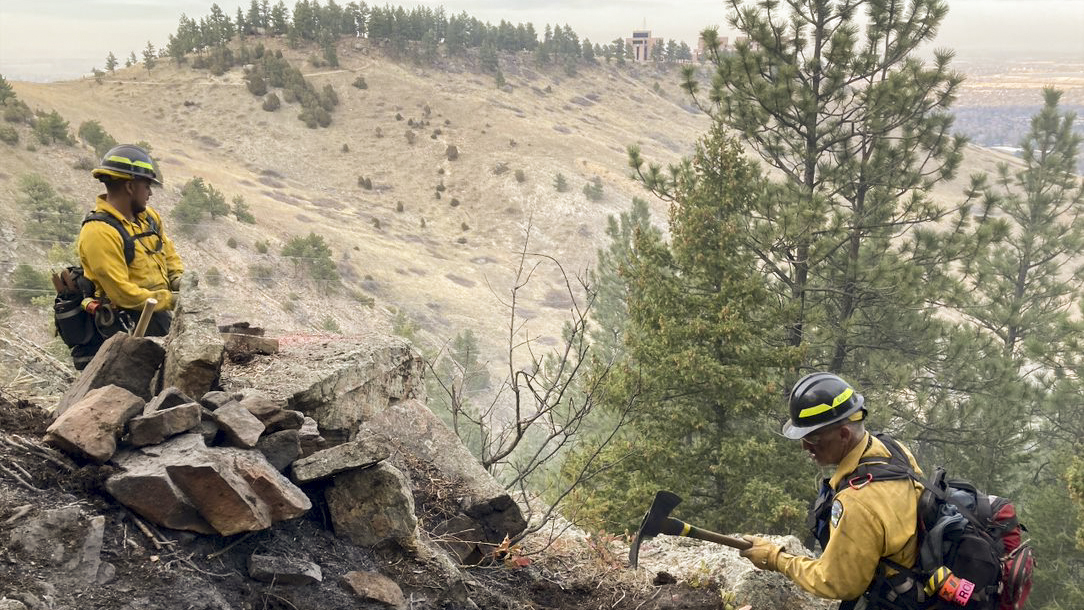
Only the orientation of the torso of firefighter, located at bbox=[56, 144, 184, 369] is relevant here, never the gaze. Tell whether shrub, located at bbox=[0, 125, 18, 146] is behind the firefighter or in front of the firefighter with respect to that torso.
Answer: behind

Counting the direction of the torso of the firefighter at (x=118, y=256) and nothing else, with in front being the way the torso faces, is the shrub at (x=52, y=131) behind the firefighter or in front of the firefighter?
behind

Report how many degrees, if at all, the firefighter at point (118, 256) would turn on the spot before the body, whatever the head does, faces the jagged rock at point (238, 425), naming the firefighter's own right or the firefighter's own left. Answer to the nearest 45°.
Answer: approximately 45° to the firefighter's own right

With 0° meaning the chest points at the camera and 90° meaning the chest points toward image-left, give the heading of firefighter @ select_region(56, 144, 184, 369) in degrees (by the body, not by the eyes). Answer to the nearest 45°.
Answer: approximately 315°

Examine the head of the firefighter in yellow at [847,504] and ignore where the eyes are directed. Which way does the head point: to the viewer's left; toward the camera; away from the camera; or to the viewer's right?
to the viewer's left

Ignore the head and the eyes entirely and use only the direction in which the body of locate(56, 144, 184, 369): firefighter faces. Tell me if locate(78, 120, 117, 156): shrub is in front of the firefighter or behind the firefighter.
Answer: behind

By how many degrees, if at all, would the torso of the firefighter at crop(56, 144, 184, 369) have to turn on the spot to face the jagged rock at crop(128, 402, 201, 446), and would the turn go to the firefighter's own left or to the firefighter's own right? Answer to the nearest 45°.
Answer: approximately 45° to the firefighter's own right

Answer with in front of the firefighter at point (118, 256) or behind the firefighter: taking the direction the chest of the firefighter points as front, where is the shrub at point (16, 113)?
behind

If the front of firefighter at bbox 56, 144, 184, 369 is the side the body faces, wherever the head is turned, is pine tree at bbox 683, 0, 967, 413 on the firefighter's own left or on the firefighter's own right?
on the firefighter's own left
